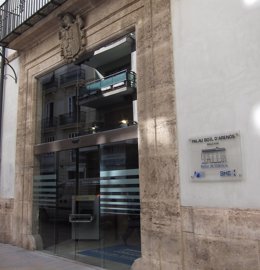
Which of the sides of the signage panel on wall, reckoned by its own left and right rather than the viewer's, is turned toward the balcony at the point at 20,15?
right

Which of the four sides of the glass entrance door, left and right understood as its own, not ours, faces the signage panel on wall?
left

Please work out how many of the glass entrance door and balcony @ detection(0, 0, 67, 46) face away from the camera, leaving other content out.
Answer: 0

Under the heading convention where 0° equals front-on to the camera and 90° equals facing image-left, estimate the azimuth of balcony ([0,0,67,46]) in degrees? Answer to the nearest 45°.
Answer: approximately 45°

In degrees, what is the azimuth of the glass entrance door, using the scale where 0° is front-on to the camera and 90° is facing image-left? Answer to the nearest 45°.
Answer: approximately 45°

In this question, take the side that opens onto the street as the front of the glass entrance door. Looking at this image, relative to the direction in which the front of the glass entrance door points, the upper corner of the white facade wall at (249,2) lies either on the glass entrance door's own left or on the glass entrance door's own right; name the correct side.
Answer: on the glass entrance door's own left
